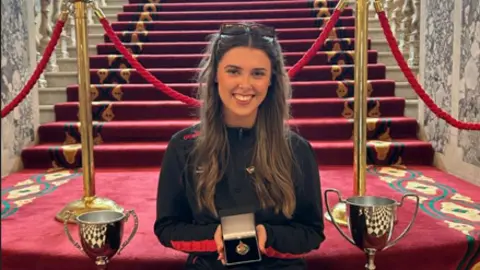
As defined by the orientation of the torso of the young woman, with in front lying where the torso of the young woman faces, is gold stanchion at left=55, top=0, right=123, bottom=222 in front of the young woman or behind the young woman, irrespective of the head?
behind

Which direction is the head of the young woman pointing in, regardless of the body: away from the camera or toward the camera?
toward the camera

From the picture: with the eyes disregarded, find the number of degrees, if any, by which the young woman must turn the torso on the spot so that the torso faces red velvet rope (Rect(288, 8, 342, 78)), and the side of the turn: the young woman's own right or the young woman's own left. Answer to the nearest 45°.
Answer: approximately 180°

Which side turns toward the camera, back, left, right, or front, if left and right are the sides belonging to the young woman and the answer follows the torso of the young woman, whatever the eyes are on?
front

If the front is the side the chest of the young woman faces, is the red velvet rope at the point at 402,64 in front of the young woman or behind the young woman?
behind

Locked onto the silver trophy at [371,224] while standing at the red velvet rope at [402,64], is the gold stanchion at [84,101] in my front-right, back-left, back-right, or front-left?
front-right

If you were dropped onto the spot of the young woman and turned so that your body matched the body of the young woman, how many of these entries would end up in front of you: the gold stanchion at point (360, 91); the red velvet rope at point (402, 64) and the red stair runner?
0

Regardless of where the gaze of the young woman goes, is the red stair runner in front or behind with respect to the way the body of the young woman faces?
behind

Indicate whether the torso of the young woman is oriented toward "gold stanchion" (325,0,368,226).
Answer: no

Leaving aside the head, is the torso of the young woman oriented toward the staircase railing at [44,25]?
no

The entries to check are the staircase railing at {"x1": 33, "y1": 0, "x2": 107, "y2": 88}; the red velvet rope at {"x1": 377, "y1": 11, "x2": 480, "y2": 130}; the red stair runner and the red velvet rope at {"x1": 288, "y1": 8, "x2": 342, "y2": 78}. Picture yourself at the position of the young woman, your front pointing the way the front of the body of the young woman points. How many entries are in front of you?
0
